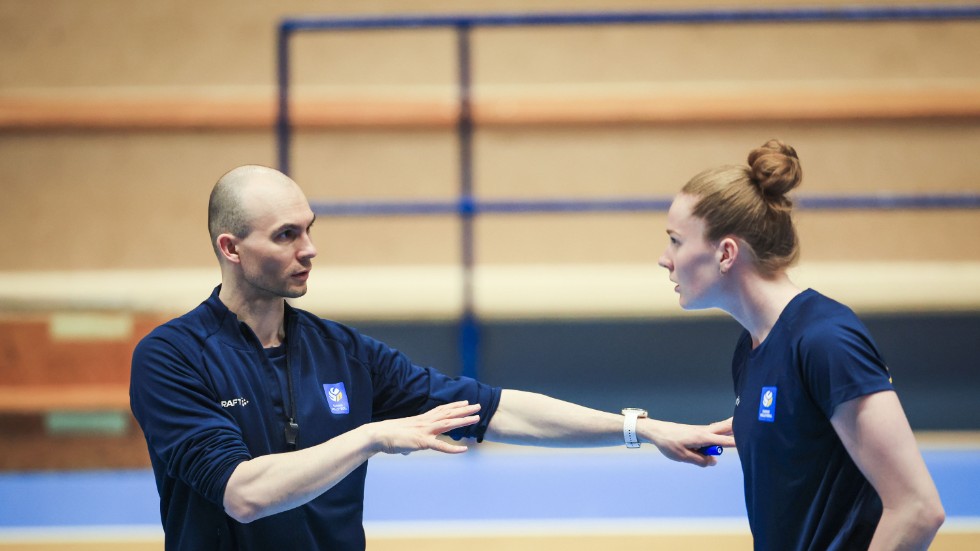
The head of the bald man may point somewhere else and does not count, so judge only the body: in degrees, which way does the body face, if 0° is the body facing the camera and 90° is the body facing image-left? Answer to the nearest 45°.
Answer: approximately 315°

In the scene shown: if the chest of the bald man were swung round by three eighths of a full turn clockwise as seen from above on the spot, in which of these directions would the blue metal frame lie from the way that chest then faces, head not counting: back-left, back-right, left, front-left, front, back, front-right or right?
right
